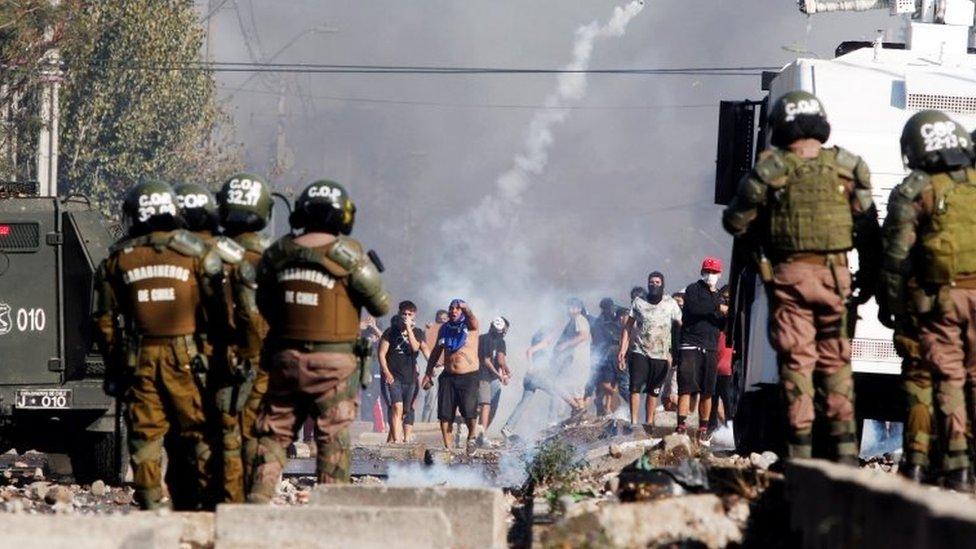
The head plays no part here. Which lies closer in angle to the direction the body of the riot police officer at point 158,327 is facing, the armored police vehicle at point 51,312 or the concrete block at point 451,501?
the armored police vehicle

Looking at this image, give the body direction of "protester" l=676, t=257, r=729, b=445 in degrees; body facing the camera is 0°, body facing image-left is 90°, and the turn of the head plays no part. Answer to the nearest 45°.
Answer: approximately 0°

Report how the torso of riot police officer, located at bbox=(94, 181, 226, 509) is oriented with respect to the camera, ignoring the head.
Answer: away from the camera

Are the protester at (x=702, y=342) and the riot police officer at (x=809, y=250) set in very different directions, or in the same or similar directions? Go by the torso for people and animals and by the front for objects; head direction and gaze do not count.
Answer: very different directions

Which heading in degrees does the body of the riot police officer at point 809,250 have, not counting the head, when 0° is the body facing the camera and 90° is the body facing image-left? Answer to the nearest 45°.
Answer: approximately 180°

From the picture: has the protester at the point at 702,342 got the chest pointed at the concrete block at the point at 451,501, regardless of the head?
yes

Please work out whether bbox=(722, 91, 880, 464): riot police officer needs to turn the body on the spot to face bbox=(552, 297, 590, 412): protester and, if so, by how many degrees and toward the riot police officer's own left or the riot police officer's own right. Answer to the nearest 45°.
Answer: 0° — they already face them

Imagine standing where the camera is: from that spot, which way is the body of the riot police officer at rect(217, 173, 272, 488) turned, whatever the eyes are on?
away from the camera

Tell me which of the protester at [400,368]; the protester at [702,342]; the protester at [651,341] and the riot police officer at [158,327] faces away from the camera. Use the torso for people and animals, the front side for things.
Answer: the riot police officer

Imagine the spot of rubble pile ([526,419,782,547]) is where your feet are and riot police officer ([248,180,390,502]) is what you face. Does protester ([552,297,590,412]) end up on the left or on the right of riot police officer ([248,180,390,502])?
right
